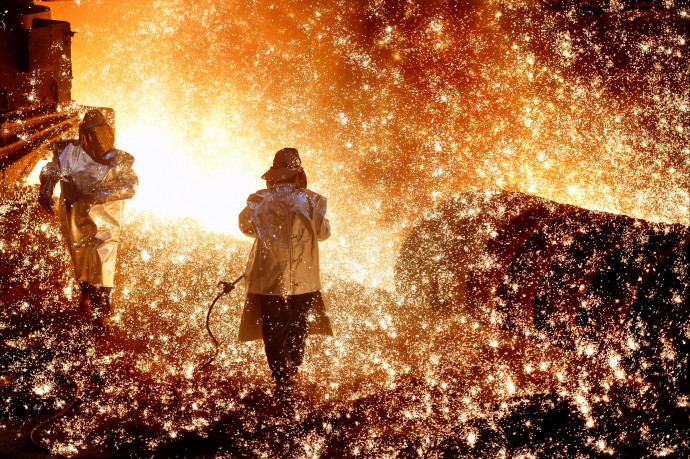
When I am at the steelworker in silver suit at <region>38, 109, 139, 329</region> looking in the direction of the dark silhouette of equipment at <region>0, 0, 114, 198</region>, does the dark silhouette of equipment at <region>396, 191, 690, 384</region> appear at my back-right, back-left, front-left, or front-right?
back-right

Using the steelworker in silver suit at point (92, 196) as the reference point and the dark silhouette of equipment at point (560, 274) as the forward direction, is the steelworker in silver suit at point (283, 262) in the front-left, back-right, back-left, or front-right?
front-right

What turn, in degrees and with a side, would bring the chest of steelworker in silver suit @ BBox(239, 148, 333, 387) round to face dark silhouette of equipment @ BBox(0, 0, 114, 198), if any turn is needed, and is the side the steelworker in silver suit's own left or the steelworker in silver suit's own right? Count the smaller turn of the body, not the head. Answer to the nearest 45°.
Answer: approximately 45° to the steelworker in silver suit's own left

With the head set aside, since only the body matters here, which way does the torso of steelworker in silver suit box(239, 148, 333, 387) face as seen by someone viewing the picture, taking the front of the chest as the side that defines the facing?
away from the camera

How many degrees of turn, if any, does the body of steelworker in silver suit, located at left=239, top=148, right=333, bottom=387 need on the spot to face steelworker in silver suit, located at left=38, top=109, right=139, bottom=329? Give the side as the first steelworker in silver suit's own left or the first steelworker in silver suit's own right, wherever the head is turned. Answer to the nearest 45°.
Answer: approximately 45° to the first steelworker in silver suit's own left
